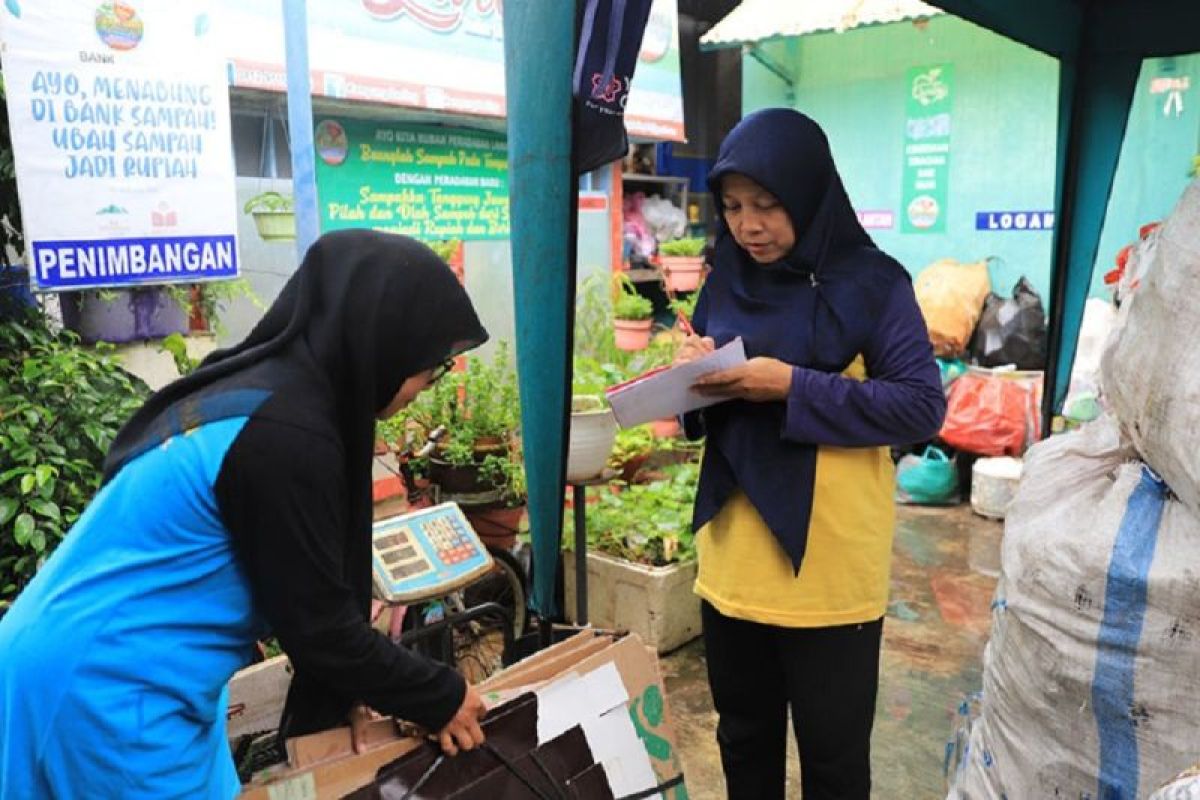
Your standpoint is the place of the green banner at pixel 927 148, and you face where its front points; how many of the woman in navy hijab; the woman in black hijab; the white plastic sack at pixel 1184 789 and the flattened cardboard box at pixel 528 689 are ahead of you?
4

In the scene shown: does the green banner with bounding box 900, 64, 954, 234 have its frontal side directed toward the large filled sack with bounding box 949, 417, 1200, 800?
yes

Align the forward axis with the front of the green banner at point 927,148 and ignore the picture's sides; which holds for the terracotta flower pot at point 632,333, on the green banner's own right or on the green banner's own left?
on the green banner's own right

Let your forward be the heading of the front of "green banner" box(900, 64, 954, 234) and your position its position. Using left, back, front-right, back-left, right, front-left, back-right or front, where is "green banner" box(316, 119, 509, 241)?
front-right

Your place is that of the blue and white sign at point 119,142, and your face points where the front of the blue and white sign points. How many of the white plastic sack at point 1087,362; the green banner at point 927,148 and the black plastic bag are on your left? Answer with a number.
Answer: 3

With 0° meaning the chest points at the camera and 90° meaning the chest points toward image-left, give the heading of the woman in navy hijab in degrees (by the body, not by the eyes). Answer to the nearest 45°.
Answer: approximately 45°

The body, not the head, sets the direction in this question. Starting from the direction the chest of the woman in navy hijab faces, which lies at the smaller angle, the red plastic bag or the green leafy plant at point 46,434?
the green leafy plant

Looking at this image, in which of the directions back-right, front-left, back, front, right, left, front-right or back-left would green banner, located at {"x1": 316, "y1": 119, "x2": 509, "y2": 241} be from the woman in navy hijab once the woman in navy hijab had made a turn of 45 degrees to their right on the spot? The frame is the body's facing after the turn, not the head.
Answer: front-right

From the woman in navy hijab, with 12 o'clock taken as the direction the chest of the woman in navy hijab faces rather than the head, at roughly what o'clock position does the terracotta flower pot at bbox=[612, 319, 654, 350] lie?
The terracotta flower pot is roughly at 4 o'clock from the woman in navy hijab.

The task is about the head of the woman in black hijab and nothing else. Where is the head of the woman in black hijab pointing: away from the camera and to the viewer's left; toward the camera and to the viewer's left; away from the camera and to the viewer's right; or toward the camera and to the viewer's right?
away from the camera and to the viewer's right

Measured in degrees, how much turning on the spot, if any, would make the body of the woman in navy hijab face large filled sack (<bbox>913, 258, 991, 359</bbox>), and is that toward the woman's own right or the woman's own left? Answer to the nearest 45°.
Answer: approximately 135° to the woman's own right

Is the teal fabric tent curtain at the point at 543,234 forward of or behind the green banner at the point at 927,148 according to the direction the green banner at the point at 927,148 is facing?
forward
